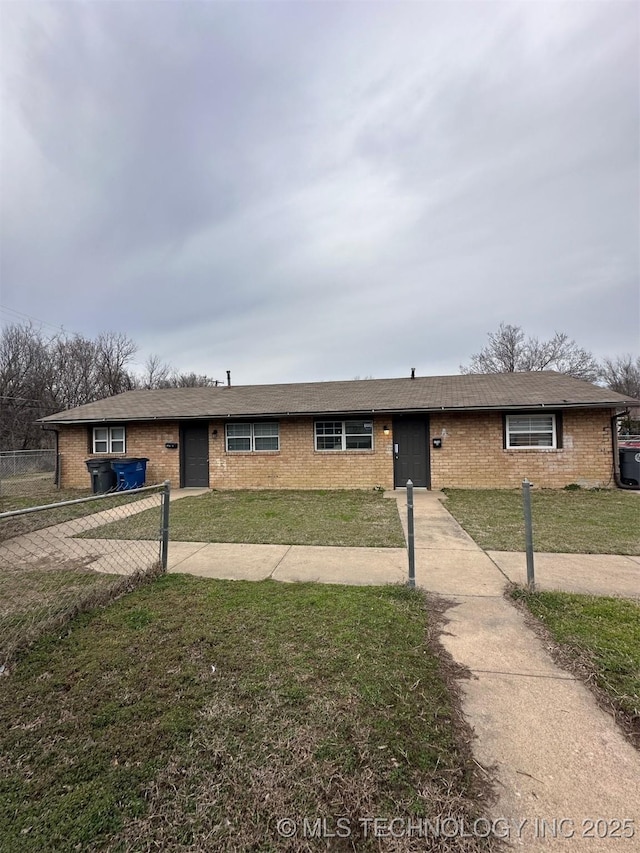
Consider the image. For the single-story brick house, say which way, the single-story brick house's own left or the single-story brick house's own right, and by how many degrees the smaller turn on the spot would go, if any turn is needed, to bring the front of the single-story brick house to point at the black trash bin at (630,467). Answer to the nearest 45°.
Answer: approximately 90° to the single-story brick house's own left

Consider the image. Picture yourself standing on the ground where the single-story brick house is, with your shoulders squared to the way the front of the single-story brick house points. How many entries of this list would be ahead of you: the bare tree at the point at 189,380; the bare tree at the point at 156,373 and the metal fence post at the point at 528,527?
1

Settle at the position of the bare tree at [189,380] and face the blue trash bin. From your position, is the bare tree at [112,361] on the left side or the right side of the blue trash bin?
right

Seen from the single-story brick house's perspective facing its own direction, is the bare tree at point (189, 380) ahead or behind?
behind

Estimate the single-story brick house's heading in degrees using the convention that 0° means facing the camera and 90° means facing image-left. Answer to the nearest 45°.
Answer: approximately 0°

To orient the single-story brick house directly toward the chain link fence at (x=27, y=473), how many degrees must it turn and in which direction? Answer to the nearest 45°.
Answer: approximately 90° to its right

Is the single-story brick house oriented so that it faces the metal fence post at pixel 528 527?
yes

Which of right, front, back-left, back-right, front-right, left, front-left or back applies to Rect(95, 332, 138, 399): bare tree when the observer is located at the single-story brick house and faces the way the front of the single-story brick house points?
back-right

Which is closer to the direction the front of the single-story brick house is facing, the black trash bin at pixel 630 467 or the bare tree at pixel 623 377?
the black trash bin

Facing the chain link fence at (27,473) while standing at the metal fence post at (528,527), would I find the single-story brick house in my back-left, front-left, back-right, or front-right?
front-right

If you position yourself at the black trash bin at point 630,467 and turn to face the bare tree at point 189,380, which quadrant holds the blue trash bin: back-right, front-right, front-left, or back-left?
front-left
